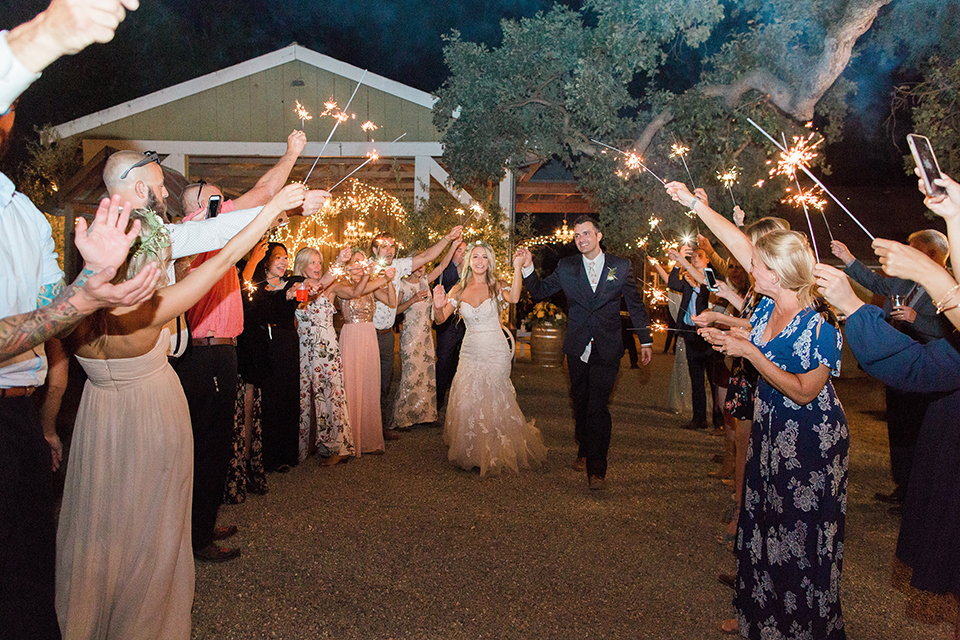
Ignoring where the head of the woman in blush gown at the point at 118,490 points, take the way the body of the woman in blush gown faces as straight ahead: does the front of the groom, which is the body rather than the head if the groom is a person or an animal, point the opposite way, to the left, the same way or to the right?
the opposite way

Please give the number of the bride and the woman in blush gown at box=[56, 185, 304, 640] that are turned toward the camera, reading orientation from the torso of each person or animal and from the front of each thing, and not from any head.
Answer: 1

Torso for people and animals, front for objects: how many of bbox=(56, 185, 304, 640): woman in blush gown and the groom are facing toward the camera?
1

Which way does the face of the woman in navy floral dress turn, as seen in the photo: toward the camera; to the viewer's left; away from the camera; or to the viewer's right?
to the viewer's left

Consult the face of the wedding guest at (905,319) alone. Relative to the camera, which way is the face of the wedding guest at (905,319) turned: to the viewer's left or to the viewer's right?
to the viewer's left

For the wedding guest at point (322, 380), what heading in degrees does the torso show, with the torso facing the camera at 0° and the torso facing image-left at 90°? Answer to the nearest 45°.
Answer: approximately 315°

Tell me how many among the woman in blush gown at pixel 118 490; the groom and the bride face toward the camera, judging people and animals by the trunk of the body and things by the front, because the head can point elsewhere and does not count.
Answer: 2

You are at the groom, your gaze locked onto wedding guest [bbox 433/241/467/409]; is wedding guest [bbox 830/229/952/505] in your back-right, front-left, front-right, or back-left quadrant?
back-right

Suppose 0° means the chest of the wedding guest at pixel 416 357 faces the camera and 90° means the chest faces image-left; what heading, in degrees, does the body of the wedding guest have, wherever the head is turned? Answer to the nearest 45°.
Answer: approximately 315°

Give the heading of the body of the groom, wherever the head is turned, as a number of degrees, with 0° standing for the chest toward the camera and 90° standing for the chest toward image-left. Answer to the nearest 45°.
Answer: approximately 0°

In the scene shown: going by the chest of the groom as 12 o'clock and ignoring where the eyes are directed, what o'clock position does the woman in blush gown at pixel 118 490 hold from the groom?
The woman in blush gown is roughly at 1 o'clock from the groom.

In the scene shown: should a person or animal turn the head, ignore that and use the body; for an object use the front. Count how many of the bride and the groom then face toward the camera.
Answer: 2

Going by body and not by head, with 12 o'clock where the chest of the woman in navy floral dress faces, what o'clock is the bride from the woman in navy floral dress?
The bride is roughly at 3 o'clock from the woman in navy floral dress.

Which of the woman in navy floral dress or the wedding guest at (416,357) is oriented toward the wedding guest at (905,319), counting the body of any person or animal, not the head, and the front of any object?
the wedding guest at (416,357)

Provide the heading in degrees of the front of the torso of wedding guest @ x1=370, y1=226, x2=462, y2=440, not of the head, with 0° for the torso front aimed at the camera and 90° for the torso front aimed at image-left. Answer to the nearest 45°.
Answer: approximately 315°
